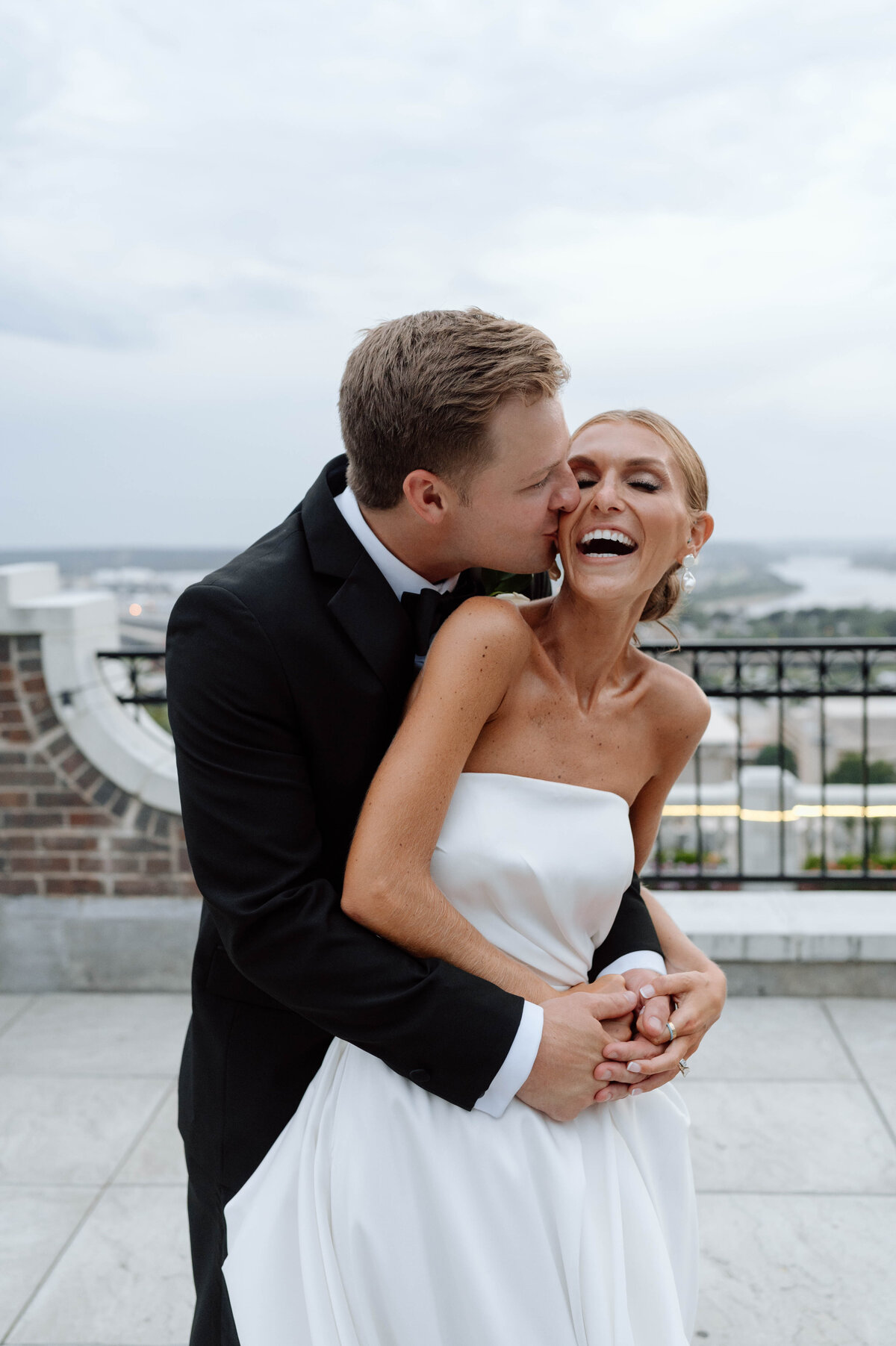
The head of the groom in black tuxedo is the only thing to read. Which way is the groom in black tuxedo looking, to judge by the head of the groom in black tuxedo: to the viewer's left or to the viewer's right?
to the viewer's right

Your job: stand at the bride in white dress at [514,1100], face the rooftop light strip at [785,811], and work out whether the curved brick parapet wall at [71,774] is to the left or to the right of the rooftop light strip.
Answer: left

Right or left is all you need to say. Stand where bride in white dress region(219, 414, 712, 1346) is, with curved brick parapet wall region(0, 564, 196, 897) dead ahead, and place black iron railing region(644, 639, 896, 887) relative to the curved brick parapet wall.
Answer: right

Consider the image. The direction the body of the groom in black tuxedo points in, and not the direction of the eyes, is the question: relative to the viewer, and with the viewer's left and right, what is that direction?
facing the viewer and to the right of the viewer

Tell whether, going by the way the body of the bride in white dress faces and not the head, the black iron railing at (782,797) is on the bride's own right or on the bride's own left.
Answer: on the bride's own left

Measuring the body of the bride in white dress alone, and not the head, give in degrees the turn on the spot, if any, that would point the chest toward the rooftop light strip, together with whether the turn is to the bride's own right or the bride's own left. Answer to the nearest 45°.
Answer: approximately 135° to the bride's own left

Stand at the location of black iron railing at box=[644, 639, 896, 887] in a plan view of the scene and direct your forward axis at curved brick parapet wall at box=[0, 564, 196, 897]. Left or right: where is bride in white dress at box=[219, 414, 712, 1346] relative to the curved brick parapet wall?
left

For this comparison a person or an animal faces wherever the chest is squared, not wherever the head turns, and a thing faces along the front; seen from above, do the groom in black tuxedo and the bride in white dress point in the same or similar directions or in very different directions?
same or similar directions
